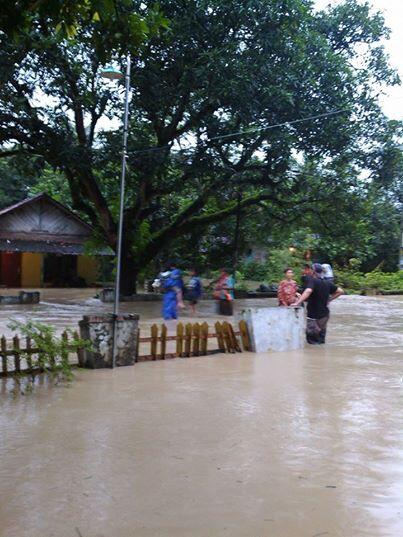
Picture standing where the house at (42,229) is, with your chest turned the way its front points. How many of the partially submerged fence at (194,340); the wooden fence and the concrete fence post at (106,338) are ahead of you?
3

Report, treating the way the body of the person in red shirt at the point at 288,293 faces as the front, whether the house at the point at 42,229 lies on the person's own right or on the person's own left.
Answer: on the person's own right

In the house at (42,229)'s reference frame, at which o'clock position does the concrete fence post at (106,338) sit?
The concrete fence post is roughly at 12 o'clock from the house.

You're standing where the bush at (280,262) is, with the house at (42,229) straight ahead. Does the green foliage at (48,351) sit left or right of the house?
left

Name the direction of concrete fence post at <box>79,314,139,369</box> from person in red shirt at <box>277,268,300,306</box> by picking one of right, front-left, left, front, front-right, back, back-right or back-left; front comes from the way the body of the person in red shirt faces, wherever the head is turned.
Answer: front-right

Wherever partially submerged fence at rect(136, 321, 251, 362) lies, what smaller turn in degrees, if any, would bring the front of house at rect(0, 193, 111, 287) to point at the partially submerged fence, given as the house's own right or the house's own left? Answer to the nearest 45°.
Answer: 0° — it already faces it

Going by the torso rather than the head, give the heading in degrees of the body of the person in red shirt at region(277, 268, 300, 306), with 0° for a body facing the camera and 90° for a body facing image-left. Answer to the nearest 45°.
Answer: approximately 0°

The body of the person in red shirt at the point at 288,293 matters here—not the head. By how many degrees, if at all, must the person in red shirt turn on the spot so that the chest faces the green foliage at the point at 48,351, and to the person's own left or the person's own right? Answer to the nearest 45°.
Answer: approximately 45° to the person's own right

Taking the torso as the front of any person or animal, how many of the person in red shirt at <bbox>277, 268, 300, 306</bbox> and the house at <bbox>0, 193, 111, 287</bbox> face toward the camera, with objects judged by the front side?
2
